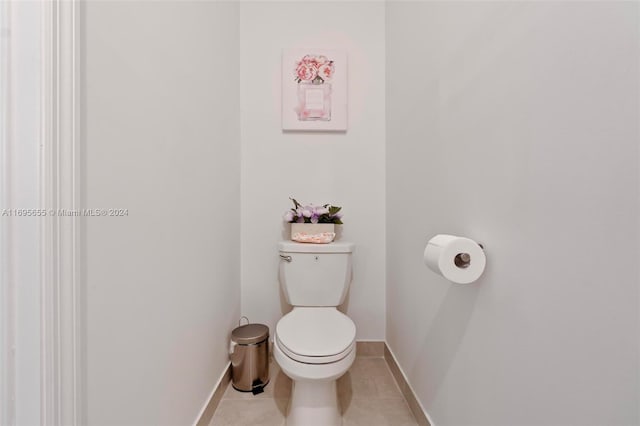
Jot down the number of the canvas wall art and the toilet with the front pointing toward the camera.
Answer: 2

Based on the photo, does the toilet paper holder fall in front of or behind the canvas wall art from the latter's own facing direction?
in front

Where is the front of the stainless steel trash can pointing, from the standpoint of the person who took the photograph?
facing the viewer and to the right of the viewer

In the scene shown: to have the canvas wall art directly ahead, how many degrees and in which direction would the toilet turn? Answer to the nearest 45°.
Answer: approximately 180°
